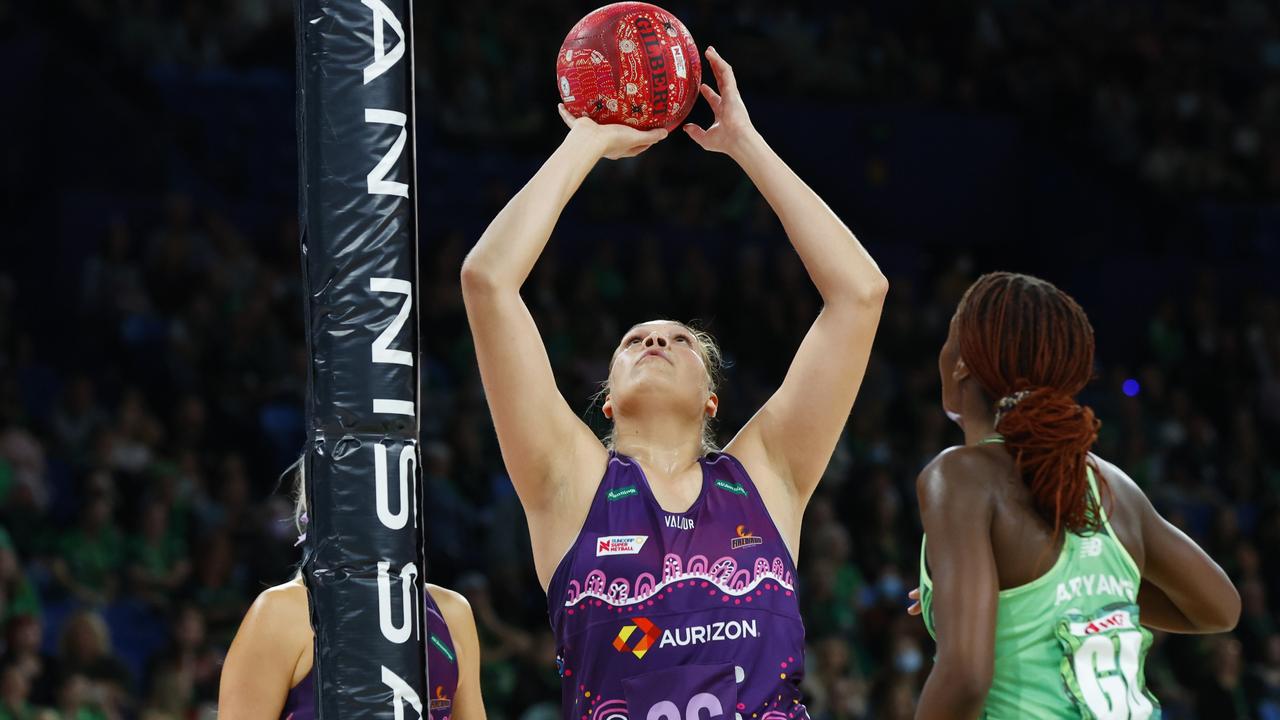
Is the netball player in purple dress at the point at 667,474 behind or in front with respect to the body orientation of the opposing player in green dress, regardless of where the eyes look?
in front

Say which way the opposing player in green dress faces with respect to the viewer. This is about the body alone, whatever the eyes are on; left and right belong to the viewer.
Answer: facing away from the viewer and to the left of the viewer

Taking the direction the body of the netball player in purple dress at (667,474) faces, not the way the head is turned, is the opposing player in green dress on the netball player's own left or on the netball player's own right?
on the netball player's own left

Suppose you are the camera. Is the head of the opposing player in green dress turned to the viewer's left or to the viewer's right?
to the viewer's left

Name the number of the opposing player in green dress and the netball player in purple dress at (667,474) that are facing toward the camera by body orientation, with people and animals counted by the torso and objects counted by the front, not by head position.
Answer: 1

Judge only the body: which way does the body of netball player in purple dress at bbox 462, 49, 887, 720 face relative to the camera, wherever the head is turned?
toward the camera
